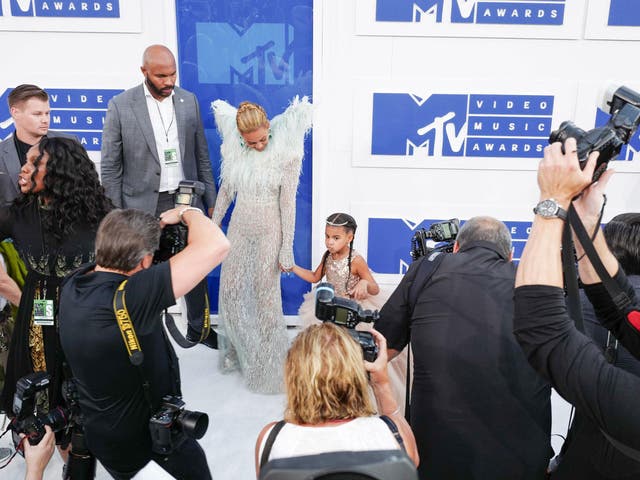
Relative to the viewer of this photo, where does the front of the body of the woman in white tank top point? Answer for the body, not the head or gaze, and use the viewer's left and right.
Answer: facing away from the viewer

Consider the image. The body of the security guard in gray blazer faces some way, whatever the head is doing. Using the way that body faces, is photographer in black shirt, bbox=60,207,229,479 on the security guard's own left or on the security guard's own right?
on the security guard's own right

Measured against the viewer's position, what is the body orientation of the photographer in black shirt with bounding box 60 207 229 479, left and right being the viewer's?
facing away from the viewer and to the right of the viewer

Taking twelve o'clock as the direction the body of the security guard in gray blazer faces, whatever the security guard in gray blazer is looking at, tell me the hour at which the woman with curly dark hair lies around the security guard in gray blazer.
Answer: The woman with curly dark hair is roughly at 2 o'clock from the security guard in gray blazer.

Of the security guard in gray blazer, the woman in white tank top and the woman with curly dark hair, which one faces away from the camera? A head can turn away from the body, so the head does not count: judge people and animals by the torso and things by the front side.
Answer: the woman in white tank top

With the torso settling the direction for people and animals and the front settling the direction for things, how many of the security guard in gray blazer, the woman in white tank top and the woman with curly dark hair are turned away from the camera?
1

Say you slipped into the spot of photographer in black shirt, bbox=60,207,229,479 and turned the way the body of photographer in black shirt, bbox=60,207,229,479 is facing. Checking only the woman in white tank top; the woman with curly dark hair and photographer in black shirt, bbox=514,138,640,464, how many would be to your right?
2

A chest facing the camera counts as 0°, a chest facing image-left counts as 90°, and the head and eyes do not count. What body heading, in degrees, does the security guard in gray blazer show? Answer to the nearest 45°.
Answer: approximately 315°

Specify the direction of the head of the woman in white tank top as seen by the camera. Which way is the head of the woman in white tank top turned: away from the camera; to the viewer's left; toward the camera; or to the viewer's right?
away from the camera

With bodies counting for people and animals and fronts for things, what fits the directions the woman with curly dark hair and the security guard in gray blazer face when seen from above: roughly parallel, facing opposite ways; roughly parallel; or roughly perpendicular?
roughly perpendicular

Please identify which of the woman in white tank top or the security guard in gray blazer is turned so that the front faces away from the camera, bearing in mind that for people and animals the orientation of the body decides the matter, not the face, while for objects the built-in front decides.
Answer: the woman in white tank top
